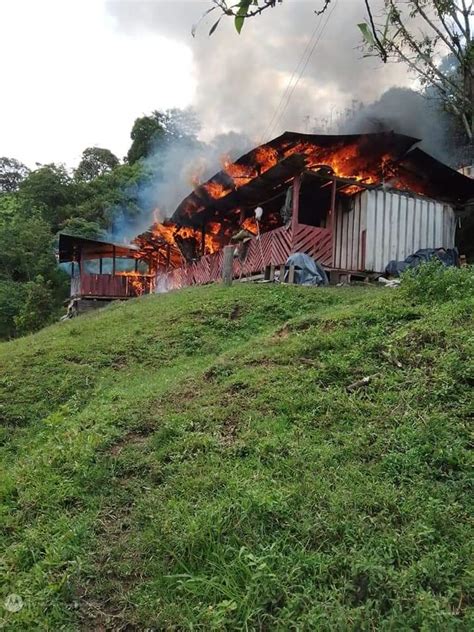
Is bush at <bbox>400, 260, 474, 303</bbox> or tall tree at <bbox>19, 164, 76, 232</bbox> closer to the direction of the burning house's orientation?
the bush

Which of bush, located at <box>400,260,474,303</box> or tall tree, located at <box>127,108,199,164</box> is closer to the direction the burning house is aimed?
the bush

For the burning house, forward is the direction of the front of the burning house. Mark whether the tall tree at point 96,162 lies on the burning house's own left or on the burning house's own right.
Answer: on the burning house's own right

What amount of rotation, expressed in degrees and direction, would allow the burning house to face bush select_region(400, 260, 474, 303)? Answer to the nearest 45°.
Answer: approximately 45° to its left

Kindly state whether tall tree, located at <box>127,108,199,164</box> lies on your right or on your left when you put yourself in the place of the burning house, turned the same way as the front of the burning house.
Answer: on your right

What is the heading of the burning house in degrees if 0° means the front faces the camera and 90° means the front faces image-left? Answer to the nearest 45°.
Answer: approximately 45°

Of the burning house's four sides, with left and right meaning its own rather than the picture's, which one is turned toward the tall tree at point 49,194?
right
